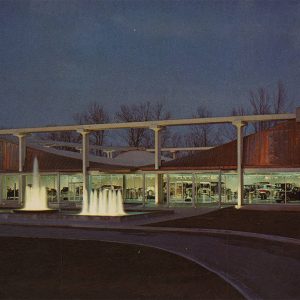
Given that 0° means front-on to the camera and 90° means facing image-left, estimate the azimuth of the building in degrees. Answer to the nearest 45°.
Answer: approximately 0°
